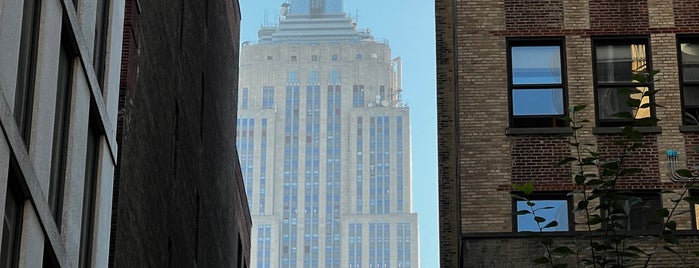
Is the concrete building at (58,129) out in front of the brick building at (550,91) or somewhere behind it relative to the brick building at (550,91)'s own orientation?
in front
